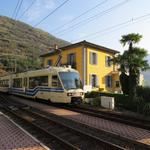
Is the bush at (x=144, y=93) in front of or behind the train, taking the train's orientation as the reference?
in front

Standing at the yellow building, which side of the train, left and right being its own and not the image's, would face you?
left

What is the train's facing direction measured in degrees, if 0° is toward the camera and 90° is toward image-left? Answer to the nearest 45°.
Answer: approximately 315°

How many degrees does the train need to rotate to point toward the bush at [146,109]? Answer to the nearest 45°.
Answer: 0° — it already faces it

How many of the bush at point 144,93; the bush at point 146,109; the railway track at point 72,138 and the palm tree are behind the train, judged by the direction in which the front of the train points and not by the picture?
0

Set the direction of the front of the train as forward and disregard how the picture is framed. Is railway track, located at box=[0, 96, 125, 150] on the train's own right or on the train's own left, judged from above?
on the train's own right

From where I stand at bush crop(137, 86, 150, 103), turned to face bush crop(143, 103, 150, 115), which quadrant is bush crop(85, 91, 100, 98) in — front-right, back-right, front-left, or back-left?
back-right

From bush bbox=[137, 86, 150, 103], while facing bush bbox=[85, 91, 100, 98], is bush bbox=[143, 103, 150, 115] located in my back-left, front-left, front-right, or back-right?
back-left
